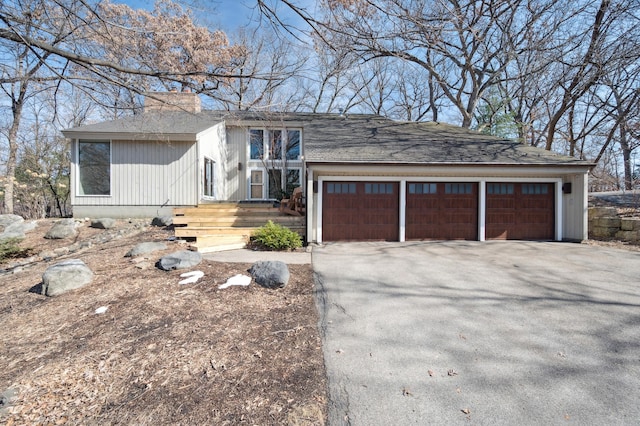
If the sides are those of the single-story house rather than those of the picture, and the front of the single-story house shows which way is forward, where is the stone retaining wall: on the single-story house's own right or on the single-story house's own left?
on the single-story house's own left

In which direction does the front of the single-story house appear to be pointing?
toward the camera

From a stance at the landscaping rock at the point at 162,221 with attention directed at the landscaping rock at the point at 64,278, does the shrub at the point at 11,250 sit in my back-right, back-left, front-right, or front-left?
front-right

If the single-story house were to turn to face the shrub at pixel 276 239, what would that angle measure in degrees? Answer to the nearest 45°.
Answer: approximately 45° to its right

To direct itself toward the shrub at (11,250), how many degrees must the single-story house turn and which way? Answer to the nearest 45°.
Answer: approximately 90° to its right

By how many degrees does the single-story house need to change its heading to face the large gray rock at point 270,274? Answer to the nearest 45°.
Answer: approximately 45° to its right

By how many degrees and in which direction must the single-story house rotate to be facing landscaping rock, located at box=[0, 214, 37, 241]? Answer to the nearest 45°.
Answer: approximately 90° to its right

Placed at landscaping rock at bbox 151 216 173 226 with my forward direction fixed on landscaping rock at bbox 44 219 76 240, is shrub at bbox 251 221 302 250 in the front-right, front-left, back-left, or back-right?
back-left

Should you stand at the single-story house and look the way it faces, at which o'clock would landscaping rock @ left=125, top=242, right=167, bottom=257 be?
The landscaping rock is roughly at 2 o'clock from the single-story house.

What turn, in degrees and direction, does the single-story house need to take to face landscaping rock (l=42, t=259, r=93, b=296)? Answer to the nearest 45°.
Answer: approximately 45° to its right

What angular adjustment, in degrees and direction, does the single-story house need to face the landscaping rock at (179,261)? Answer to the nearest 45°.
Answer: approximately 45° to its right

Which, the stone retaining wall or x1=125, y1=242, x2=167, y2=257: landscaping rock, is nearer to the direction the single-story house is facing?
the landscaping rock
